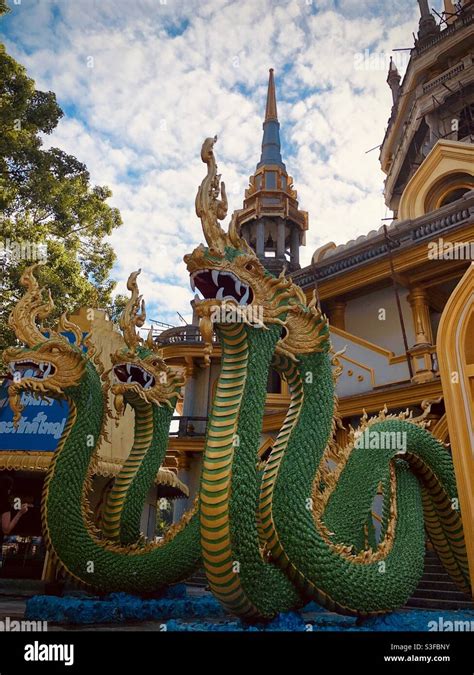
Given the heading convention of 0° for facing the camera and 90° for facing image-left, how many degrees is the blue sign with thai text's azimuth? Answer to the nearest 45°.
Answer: approximately 0°

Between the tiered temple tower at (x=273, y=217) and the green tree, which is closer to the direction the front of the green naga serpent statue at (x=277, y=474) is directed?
the green tree

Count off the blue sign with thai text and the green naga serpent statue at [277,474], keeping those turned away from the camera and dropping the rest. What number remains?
0

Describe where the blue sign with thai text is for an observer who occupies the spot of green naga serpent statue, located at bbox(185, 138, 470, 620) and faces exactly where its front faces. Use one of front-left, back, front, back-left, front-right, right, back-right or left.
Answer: right

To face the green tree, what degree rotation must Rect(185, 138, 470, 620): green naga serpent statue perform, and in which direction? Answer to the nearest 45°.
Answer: approximately 90° to its right

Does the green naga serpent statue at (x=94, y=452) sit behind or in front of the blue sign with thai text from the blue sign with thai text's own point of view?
in front

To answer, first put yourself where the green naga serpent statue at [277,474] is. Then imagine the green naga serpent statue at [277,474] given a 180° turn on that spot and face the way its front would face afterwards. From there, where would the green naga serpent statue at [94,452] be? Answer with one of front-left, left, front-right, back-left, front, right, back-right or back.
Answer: left

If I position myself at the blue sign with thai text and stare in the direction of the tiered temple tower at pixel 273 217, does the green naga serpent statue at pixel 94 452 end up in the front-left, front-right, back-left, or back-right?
back-right

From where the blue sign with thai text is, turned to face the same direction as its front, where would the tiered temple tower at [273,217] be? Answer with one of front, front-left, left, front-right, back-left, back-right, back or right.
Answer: back-left

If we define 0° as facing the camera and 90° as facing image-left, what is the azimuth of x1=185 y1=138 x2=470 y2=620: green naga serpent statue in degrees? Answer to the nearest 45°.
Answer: approximately 45°
